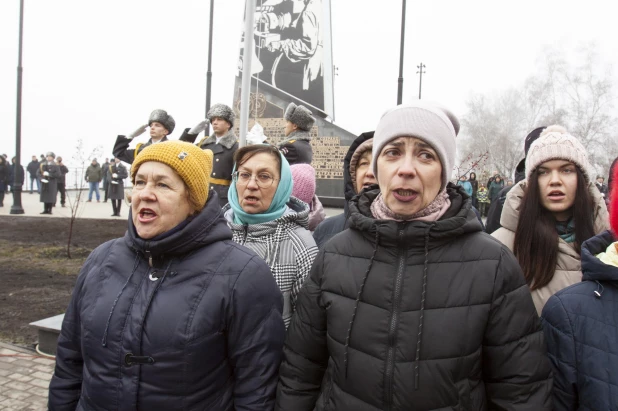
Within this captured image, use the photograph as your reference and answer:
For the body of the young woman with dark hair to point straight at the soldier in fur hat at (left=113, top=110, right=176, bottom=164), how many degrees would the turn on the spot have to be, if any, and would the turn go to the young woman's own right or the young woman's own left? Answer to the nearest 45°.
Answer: approximately 90° to the young woman's own right

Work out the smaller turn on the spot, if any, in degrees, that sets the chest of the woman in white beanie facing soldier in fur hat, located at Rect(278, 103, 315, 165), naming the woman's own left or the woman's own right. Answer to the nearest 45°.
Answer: approximately 180°

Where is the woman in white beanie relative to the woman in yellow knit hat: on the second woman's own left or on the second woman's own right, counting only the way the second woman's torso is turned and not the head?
on the second woman's own left

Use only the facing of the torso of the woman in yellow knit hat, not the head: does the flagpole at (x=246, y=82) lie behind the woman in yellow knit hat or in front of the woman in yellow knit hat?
behind

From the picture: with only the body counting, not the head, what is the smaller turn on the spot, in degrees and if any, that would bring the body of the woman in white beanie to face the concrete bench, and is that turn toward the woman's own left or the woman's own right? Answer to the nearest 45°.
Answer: approximately 135° to the woman's own right

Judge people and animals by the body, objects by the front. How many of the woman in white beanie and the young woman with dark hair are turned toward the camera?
2

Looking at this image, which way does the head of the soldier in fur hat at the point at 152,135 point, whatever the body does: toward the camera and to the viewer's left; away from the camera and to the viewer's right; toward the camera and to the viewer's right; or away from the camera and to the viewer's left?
toward the camera and to the viewer's left

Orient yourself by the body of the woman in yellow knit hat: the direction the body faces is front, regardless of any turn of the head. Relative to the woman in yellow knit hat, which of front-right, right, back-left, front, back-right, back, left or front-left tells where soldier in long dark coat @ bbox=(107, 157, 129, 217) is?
back-right

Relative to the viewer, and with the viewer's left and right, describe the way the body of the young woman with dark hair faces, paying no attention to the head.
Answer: facing the viewer

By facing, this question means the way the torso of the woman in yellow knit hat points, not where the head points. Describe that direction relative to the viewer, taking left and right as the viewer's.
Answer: facing the viewer and to the left of the viewer

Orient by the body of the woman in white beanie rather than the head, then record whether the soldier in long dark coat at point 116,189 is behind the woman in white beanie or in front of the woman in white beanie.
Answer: behind
